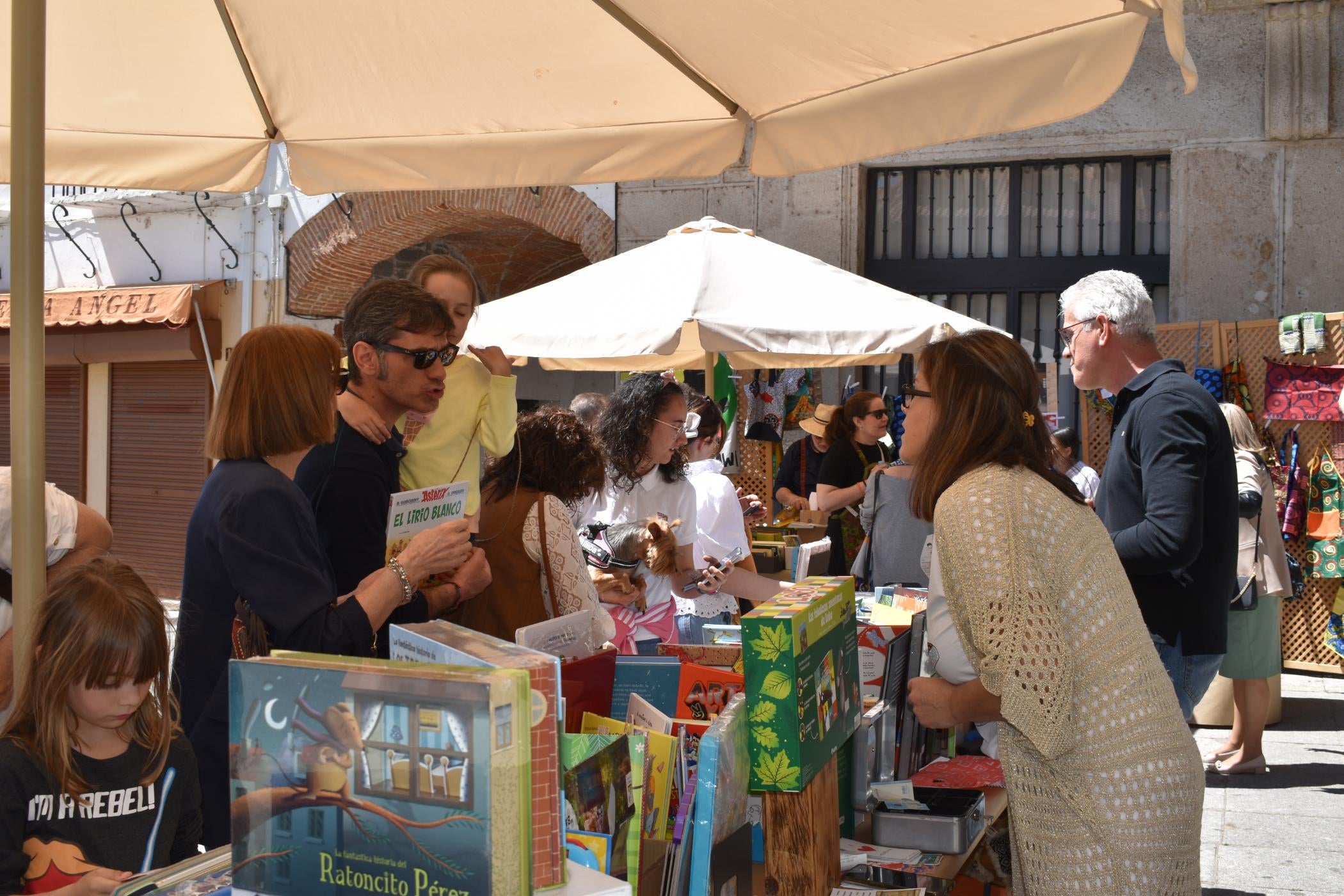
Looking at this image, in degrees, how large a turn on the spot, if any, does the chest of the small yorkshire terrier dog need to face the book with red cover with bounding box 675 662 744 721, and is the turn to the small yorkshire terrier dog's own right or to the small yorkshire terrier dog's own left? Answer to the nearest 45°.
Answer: approximately 90° to the small yorkshire terrier dog's own right

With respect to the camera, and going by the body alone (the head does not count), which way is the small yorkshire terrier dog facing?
to the viewer's right

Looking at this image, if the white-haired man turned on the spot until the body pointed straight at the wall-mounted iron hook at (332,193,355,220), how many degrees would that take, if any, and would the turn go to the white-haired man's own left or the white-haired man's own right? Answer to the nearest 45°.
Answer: approximately 45° to the white-haired man's own right

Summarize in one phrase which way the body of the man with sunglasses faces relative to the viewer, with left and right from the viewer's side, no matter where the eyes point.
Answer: facing to the right of the viewer

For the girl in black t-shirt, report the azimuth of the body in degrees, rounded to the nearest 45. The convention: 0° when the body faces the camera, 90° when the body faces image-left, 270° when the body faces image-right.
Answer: approximately 0°

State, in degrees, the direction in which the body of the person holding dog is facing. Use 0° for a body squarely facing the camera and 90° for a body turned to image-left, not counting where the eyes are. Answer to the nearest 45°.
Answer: approximately 315°

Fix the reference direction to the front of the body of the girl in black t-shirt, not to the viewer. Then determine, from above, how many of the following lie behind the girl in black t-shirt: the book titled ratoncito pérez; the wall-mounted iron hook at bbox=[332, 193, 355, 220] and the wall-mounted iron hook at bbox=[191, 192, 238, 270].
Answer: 2

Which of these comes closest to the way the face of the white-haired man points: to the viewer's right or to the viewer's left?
to the viewer's left

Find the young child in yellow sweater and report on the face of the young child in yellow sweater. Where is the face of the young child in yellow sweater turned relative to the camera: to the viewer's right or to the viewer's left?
to the viewer's right

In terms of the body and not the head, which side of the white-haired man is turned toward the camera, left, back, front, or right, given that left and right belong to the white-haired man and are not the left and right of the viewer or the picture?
left

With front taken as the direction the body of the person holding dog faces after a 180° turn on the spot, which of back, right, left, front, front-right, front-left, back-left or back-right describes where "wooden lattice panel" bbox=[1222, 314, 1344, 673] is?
right

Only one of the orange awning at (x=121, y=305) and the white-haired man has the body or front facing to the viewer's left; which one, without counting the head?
the white-haired man
